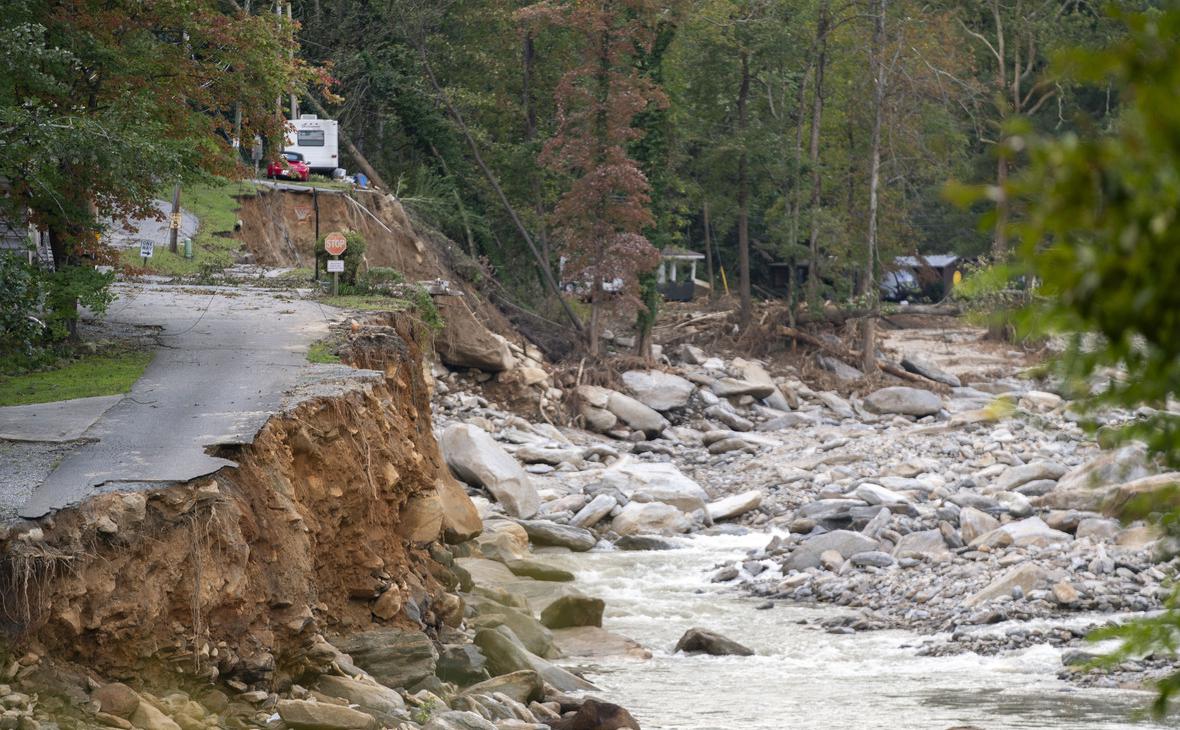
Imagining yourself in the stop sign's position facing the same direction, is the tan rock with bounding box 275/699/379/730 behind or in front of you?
in front

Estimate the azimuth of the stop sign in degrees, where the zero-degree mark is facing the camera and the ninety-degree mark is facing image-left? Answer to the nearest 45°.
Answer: approximately 0°

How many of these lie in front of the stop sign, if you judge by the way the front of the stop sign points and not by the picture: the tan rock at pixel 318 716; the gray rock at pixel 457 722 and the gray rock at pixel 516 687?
3

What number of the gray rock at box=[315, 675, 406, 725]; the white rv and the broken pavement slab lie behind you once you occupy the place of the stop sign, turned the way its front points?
1

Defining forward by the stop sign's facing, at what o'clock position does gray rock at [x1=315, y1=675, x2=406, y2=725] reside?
The gray rock is roughly at 12 o'clock from the stop sign.

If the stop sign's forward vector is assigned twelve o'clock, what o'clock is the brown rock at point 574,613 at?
The brown rock is roughly at 11 o'clock from the stop sign.

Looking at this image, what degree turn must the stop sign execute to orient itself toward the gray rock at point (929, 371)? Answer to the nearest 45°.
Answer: approximately 135° to its left
